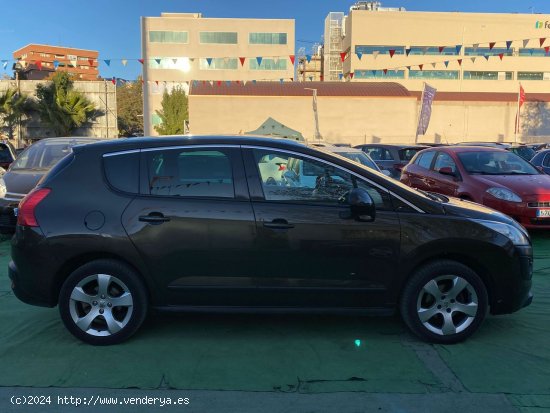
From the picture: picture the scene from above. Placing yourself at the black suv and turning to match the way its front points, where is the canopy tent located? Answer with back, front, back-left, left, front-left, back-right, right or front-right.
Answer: left

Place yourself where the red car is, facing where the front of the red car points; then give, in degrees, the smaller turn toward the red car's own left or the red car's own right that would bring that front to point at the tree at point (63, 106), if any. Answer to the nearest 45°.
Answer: approximately 180°

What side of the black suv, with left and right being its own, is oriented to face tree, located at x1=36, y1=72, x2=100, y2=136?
left

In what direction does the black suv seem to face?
to the viewer's right

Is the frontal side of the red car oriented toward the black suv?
no

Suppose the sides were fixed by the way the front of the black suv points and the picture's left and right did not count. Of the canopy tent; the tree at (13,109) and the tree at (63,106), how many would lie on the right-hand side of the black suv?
0

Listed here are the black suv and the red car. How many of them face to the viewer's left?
0

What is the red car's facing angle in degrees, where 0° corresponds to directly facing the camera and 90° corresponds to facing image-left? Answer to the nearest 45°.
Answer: approximately 315°

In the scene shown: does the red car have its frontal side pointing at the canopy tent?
no

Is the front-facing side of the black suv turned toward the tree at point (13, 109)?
no

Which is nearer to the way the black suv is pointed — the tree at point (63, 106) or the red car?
the red car
